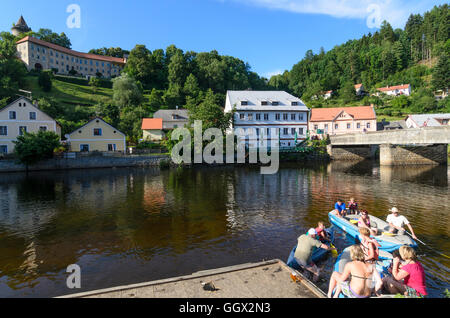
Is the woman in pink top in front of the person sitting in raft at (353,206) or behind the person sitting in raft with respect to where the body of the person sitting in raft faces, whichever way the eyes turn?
in front

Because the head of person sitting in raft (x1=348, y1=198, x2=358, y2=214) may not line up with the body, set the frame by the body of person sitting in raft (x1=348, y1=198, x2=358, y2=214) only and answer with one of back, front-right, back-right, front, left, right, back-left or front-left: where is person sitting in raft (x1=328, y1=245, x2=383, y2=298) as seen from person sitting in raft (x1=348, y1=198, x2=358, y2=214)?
front

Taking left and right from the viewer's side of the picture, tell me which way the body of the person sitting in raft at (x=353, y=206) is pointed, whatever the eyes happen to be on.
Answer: facing the viewer

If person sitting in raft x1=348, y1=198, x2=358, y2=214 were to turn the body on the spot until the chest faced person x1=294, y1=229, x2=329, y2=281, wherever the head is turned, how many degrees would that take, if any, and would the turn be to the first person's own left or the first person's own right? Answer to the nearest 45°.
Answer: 0° — they already face them
